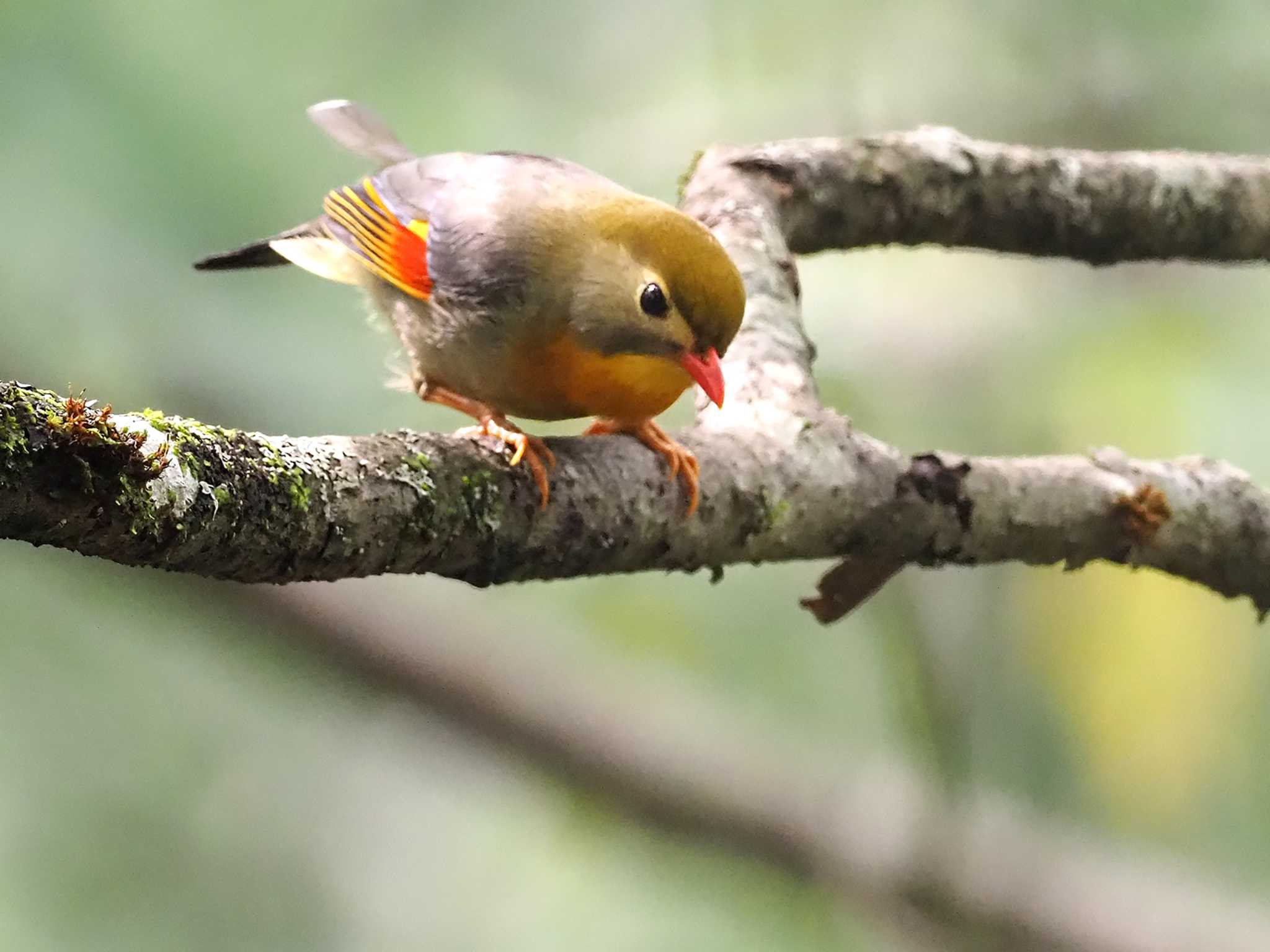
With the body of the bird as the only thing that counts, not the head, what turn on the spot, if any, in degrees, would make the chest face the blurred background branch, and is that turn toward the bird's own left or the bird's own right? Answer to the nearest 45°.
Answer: approximately 90° to the bird's own left

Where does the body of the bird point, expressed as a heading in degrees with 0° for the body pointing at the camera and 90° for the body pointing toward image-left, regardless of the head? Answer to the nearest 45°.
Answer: approximately 315°
